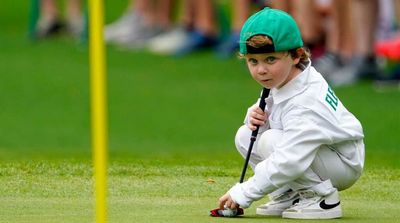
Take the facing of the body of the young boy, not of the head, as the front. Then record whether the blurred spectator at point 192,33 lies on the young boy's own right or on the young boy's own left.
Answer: on the young boy's own right

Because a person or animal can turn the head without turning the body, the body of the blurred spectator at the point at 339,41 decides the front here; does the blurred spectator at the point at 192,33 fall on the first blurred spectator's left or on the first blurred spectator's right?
on the first blurred spectator's right

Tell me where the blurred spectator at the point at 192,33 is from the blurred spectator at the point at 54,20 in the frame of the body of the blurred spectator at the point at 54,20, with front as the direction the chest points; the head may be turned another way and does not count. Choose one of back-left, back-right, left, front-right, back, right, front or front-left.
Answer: front-left

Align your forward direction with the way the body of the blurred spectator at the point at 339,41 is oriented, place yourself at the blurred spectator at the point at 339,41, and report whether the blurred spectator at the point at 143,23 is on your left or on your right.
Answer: on your right

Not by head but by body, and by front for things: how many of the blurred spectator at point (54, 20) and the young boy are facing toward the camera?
1

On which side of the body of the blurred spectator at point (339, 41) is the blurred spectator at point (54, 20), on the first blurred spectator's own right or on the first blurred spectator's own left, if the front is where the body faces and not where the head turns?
on the first blurred spectator's own right

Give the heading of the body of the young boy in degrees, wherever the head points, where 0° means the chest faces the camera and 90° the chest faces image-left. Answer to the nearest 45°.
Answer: approximately 90°
